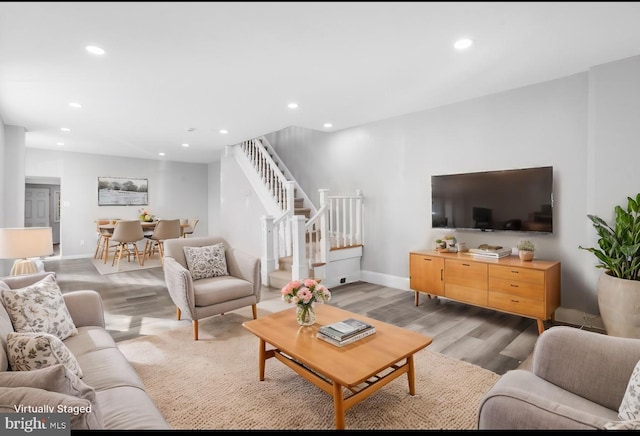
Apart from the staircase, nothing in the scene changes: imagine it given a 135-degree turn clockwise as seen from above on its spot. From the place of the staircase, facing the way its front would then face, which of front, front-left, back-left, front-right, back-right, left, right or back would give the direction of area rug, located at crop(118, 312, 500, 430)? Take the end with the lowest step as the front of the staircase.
back

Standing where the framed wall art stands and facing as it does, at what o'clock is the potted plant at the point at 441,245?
The potted plant is roughly at 11 o'clock from the framed wall art.

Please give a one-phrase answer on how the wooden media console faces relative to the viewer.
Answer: facing the viewer and to the left of the viewer

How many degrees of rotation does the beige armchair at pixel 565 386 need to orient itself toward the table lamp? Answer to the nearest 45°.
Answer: approximately 45° to its right

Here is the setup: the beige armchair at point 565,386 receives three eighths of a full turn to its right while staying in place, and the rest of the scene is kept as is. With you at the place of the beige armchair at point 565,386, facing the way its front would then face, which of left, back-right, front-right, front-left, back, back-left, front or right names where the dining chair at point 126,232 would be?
left

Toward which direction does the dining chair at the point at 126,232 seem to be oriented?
away from the camera

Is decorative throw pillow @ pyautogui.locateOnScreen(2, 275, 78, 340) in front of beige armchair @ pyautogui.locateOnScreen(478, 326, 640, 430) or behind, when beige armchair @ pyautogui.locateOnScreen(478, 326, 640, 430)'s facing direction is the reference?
in front

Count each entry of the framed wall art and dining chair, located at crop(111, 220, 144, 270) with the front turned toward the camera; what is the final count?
1

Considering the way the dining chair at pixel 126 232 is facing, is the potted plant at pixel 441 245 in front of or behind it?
behind

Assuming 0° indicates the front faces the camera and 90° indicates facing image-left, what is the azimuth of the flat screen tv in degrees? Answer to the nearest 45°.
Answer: approximately 45°

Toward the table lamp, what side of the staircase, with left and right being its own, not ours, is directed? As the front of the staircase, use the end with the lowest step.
front

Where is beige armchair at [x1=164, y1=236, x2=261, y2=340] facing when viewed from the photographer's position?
facing the viewer and to the right of the viewer

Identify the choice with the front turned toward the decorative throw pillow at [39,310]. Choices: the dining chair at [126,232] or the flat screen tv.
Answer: the flat screen tv

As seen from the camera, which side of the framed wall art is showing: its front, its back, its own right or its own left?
front

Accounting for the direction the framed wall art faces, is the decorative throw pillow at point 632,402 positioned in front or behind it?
in front

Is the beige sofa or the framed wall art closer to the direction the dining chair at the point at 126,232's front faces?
the framed wall art

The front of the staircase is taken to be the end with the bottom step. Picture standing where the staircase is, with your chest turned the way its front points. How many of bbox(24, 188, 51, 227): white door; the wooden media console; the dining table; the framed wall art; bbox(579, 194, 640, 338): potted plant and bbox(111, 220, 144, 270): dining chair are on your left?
2
